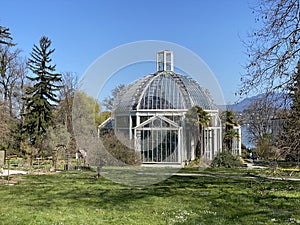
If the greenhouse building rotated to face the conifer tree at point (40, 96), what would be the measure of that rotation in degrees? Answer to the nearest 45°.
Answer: approximately 135° to its right

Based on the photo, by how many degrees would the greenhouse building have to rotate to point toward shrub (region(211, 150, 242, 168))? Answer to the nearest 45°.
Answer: approximately 45° to its left

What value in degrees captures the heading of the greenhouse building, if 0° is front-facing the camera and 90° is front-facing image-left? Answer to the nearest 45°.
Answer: approximately 0°

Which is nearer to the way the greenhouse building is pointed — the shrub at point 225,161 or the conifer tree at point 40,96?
the shrub
